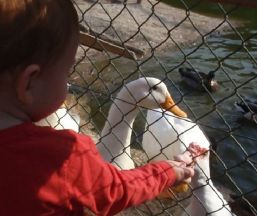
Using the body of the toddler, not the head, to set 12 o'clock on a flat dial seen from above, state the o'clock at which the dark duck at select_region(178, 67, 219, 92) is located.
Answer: The dark duck is roughly at 11 o'clock from the toddler.

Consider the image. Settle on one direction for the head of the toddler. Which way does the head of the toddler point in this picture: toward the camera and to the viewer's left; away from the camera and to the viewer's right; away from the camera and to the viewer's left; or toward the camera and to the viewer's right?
away from the camera and to the viewer's right

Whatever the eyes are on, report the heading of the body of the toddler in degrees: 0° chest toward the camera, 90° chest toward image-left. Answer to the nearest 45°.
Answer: approximately 225°
